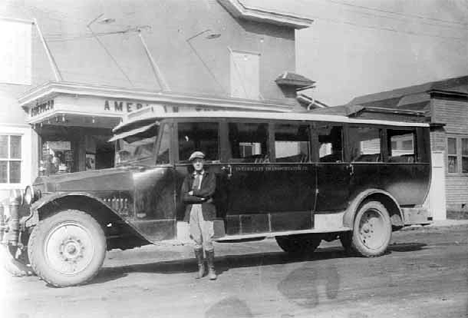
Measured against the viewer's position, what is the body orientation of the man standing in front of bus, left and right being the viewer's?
facing the viewer

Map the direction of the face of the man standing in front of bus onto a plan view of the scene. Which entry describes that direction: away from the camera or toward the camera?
toward the camera
